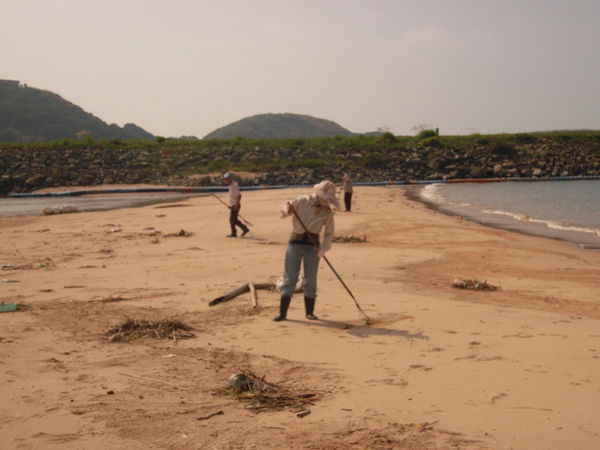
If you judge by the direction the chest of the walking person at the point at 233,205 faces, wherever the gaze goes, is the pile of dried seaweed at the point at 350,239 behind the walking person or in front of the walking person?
behind

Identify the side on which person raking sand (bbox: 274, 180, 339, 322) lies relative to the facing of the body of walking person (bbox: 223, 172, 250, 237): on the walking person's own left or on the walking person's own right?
on the walking person's own left

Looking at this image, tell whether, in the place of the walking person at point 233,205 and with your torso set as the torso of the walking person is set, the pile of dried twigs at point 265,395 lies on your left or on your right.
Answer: on your left

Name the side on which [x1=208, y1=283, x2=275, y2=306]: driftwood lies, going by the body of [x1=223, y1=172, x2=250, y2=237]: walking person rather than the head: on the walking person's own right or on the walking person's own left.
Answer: on the walking person's own left

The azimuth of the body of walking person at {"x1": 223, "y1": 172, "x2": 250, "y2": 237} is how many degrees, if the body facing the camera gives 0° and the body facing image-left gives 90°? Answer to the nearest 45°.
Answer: approximately 90°
